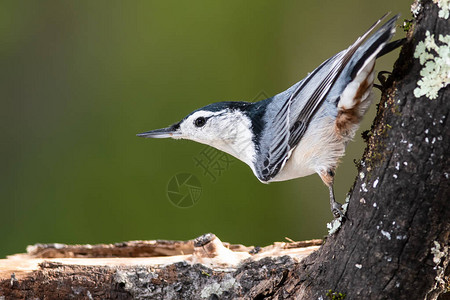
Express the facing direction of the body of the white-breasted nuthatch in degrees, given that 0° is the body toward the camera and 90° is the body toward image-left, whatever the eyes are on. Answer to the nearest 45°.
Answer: approximately 90°

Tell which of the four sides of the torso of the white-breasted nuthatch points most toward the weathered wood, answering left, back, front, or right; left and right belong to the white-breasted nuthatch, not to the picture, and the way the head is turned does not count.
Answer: front
